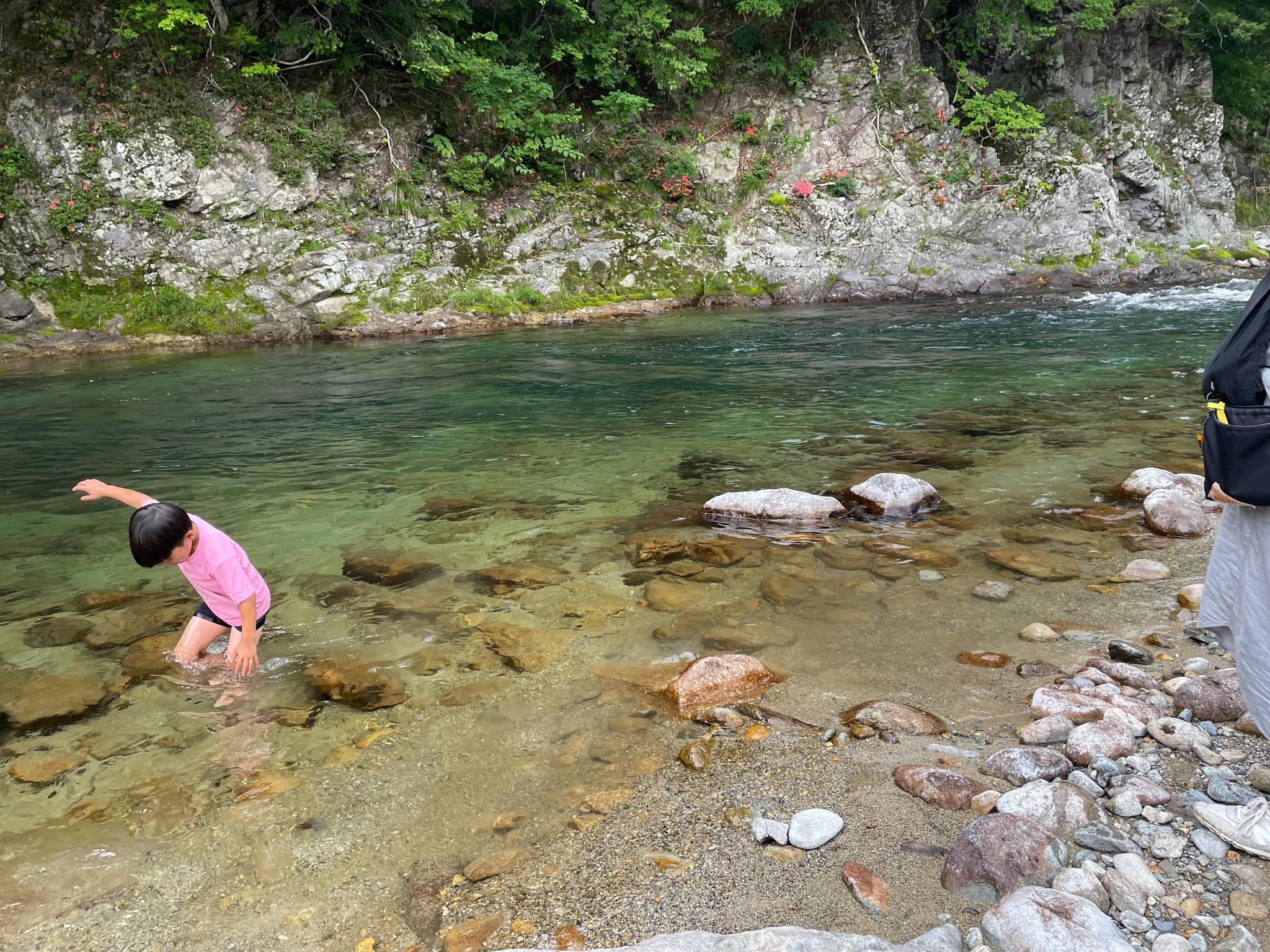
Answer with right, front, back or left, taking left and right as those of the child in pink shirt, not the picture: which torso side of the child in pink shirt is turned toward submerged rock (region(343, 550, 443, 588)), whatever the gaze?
back

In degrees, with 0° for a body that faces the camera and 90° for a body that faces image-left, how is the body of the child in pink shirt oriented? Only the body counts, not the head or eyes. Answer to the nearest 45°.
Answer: approximately 45°

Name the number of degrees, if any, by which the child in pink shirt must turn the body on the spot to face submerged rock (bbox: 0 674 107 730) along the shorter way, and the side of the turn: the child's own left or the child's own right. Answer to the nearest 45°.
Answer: approximately 45° to the child's own right

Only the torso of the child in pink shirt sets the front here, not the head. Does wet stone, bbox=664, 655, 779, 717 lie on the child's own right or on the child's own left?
on the child's own left

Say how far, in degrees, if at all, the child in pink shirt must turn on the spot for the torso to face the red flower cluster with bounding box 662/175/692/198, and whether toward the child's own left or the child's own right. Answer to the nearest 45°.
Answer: approximately 180°

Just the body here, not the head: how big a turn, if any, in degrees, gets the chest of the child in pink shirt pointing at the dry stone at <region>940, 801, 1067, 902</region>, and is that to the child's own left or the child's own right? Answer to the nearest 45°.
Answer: approximately 90° to the child's own left

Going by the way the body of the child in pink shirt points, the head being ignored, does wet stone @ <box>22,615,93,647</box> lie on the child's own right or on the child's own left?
on the child's own right
